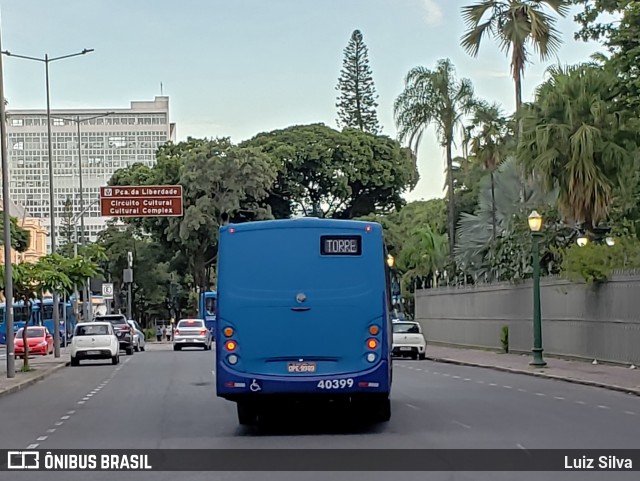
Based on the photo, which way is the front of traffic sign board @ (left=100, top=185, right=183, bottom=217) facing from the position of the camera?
facing the viewer

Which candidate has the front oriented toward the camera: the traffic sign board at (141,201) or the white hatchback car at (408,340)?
the traffic sign board

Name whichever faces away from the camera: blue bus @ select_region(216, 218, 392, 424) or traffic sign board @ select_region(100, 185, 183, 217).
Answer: the blue bus

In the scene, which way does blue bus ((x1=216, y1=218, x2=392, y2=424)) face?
away from the camera

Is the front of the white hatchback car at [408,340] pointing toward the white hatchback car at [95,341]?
no

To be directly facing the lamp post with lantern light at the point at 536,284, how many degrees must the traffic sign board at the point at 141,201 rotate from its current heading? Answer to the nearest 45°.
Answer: approximately 45° to its left

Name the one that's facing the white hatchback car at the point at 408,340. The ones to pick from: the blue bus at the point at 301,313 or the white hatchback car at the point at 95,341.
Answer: the blue bus

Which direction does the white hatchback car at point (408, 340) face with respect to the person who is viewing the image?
facing away from the viewer

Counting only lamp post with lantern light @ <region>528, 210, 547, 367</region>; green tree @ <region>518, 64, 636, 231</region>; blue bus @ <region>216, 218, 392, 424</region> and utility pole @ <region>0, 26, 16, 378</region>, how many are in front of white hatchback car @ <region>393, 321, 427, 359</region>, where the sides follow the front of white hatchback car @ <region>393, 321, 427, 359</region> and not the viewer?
0

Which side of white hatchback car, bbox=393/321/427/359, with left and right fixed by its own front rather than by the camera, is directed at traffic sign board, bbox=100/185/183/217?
left
